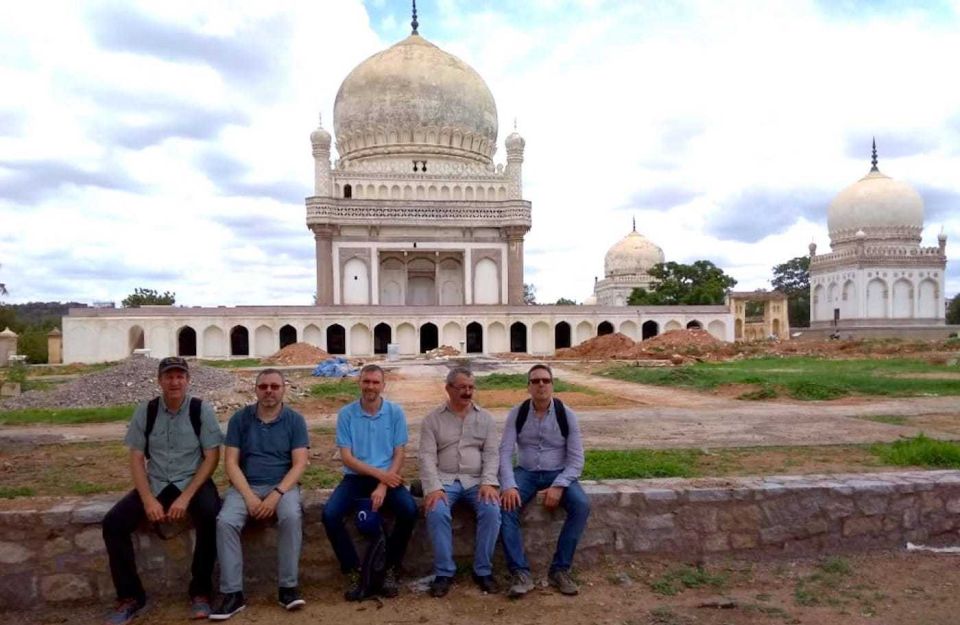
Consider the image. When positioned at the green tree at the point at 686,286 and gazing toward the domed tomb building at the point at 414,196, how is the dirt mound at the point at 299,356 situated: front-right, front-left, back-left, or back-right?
front-left

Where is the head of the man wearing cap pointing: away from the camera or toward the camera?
toward the camera

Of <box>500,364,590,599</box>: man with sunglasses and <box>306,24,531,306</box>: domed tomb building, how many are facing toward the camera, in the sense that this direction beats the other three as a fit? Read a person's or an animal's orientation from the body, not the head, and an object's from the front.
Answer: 2

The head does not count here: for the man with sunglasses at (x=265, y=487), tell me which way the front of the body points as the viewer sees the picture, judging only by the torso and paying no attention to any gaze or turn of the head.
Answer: toward the camera

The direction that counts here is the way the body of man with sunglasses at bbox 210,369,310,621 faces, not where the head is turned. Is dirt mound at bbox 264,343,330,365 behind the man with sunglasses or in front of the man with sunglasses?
behind

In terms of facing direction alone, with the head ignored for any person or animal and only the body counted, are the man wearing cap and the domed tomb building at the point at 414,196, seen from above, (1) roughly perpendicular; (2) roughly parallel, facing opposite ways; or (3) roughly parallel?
roughly parallel

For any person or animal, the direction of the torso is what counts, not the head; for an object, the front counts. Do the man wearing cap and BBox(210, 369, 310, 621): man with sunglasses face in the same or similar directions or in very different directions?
same or similar directions

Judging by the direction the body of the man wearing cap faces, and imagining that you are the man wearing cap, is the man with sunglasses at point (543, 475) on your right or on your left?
on your left

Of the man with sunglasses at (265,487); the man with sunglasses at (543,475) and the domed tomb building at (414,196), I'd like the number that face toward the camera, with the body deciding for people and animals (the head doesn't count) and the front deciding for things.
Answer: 3

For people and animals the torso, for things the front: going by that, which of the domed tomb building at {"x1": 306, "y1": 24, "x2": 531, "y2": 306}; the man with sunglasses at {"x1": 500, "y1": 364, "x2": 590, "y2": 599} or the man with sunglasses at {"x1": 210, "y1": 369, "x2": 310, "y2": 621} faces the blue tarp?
the domed tomb building

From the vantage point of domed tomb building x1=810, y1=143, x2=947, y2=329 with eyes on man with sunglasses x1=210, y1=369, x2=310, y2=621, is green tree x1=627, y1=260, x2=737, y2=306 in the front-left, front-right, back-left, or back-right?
front-right

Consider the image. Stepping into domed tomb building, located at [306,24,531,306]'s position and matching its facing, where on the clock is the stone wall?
The stone wall is roughly at 12 o'clock from the domed tomb building.

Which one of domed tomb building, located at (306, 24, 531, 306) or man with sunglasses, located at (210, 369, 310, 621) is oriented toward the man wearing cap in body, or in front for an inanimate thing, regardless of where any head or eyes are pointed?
the domed tomb building

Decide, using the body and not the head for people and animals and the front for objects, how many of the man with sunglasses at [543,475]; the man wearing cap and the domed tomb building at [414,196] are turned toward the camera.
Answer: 3

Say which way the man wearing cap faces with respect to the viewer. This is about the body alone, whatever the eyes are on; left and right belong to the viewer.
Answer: facing the viewer
